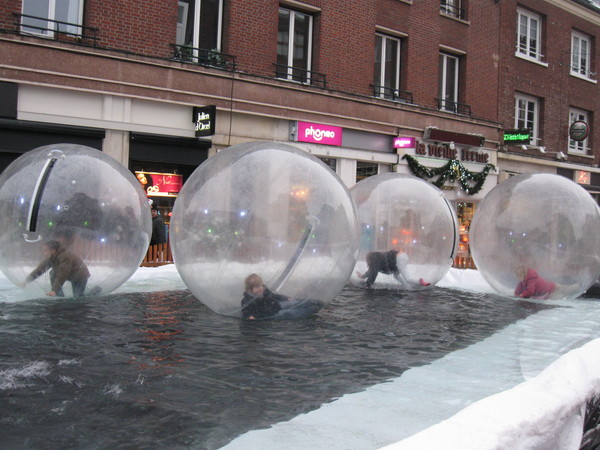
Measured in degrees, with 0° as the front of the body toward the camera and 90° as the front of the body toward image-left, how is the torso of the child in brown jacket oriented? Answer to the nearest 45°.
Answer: approximately 90°

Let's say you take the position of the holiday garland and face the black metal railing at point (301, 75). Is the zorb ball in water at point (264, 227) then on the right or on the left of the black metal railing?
left

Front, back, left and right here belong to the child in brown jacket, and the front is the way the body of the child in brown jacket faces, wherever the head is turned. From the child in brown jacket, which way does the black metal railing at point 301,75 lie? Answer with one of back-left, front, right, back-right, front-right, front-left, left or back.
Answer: back-right

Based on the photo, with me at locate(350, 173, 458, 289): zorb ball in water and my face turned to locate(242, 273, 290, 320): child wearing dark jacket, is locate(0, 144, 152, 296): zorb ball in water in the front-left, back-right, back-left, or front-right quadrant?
front-right

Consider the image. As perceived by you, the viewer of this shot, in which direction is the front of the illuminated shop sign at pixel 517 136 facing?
facing the viewer

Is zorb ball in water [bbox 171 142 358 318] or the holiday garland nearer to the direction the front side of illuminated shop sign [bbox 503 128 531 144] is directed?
the zorb ball in water

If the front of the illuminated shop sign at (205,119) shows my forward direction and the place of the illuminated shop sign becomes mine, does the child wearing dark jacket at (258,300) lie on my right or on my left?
on my left

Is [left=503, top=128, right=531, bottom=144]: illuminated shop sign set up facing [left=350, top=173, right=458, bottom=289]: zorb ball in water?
yes

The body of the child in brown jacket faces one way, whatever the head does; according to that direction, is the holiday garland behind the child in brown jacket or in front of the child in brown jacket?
behind

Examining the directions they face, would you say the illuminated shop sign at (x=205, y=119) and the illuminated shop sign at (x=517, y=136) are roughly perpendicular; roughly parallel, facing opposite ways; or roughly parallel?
roughly parallel

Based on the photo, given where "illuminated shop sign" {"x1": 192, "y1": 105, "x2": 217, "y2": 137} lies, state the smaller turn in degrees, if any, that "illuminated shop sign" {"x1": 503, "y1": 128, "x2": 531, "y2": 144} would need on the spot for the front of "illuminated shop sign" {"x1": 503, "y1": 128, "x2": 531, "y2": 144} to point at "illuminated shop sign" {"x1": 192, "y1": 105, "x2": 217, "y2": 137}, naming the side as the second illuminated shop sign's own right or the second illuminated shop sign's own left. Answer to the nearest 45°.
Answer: approximately 45° to the second illuminated shop sign's own right

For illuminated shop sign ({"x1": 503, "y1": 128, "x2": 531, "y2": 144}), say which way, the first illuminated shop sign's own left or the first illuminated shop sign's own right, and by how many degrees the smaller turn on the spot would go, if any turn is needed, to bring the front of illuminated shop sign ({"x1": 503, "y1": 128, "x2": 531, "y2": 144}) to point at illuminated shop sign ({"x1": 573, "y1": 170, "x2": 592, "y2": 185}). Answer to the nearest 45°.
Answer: approximately 135° to the first illuminated shop sign's own left

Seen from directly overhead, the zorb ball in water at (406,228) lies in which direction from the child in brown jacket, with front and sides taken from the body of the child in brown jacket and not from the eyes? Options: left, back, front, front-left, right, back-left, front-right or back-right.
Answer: back
